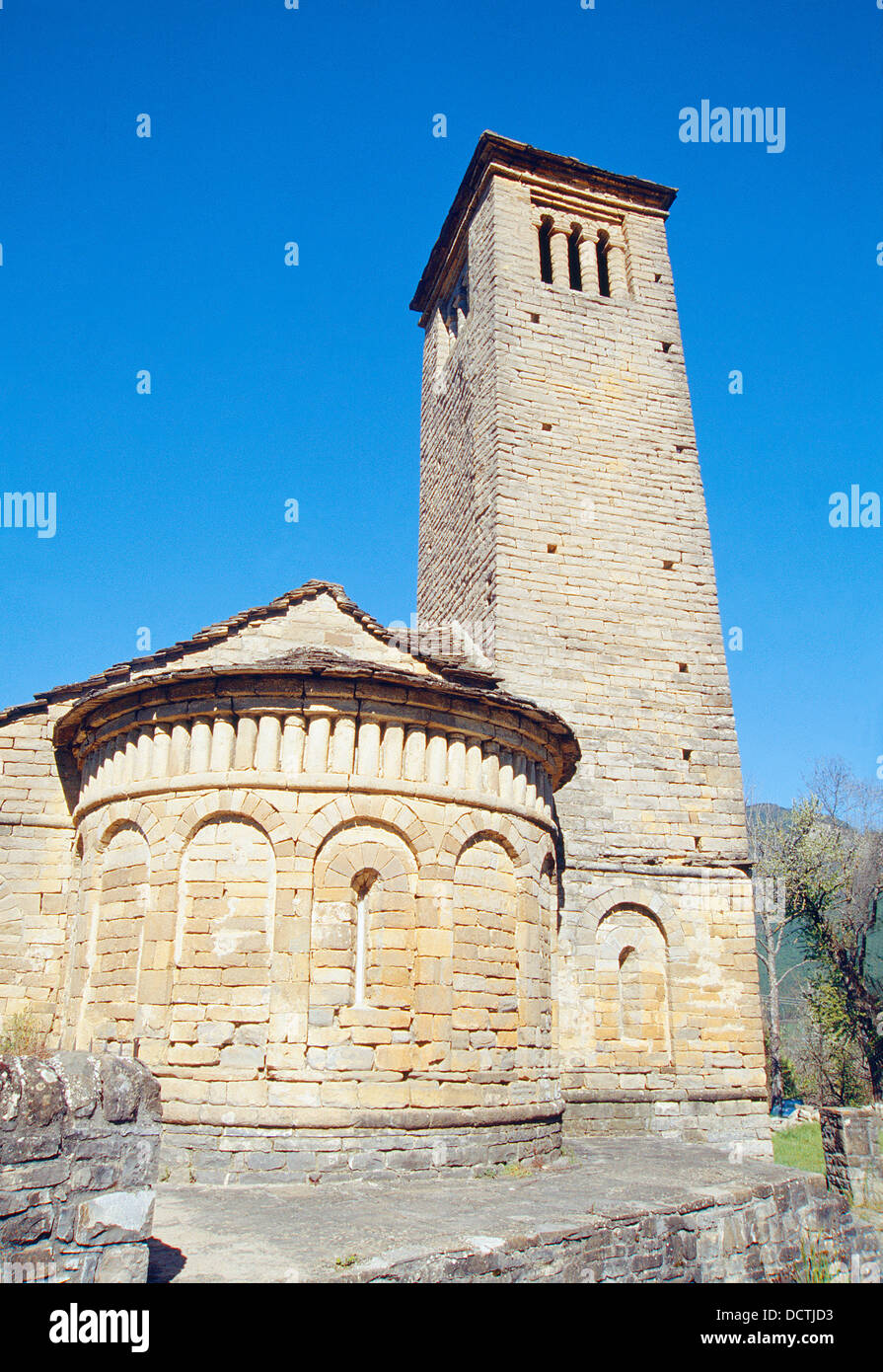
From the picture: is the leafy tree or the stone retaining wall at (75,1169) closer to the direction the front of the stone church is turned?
the leafy tree

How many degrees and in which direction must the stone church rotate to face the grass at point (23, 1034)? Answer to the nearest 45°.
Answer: approximately 90° to its left

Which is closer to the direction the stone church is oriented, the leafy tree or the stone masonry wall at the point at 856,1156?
the leafy tree

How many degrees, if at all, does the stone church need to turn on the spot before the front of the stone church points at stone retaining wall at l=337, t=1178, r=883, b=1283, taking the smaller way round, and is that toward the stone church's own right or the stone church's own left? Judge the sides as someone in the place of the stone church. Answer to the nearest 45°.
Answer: approximately 180°

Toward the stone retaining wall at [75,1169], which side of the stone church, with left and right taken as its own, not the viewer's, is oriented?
back

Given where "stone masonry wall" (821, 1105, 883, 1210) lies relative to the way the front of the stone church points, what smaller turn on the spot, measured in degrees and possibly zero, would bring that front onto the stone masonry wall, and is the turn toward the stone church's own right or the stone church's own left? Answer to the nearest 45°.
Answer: approximately 90° to the stone church's own right

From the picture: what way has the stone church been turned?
away from the camera

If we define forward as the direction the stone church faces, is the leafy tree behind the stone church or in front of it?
in front

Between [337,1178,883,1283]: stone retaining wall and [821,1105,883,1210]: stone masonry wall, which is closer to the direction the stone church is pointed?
the stone masonry wall
